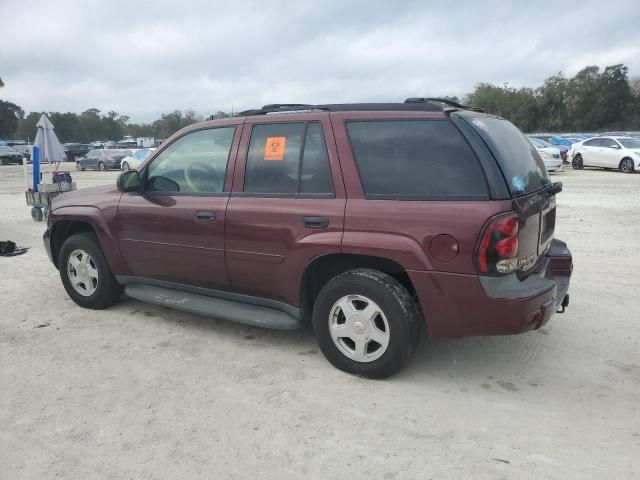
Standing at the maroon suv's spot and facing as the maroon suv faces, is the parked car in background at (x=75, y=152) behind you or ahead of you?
ahead

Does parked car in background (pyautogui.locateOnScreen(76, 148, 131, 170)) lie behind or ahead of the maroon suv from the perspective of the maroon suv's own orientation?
ahead

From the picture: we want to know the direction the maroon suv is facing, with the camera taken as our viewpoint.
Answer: facing away from the viewer and to the left of the viewer

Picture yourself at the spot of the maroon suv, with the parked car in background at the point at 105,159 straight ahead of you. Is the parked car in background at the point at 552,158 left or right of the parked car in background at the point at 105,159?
right
